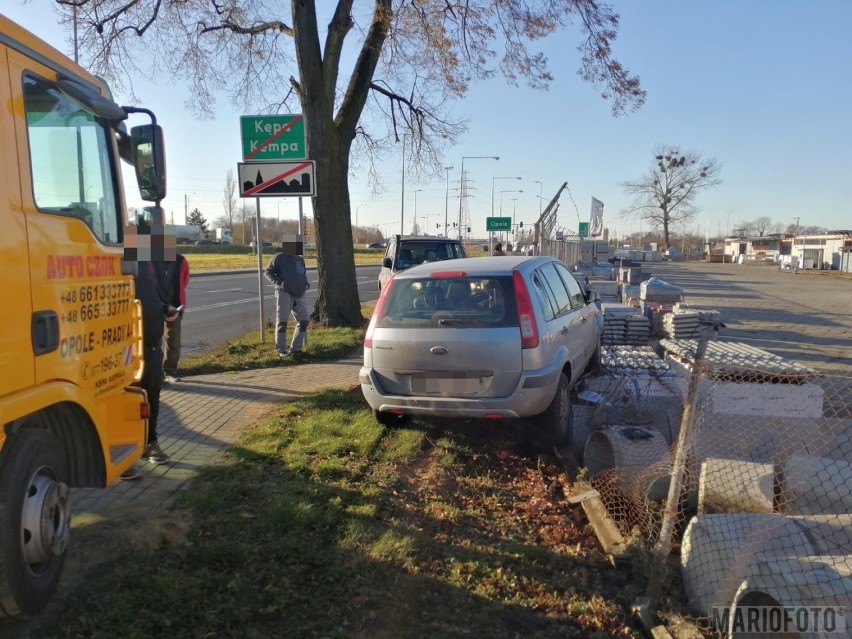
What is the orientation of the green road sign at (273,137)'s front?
toward the camera

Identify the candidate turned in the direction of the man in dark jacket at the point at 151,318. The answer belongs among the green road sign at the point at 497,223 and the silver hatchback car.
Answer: the green road sign

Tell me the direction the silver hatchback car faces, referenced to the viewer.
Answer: facing away from the viewer and to the right of the viewer

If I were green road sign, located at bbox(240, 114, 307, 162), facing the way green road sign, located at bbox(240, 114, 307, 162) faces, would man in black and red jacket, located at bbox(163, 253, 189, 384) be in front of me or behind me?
in front

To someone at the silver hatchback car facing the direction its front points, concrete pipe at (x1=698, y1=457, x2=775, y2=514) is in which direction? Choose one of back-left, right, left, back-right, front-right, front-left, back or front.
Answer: right

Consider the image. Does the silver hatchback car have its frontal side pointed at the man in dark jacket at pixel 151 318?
no

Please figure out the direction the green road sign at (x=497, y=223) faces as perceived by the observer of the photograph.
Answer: facing the viewer

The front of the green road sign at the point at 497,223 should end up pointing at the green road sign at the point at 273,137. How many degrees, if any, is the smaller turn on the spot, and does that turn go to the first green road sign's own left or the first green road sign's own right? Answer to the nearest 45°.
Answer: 0° — it already faces it

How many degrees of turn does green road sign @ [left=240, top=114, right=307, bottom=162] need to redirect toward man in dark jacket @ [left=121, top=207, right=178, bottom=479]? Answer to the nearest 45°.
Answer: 0° — it already faces them

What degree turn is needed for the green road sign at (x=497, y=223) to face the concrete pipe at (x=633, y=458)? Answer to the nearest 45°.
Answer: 0° — it already faces it

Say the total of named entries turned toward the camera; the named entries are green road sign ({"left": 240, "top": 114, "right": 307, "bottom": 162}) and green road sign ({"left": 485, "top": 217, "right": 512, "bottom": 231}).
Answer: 2

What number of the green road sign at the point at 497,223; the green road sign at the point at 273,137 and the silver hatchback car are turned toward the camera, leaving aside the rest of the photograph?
2

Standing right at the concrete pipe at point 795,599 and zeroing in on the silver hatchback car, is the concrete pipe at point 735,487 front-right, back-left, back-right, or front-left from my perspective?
front-right

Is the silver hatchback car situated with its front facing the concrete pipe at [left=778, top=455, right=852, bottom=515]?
no

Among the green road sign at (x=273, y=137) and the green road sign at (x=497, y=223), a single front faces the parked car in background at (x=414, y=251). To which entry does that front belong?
the green road sign at (x=497, y=223)

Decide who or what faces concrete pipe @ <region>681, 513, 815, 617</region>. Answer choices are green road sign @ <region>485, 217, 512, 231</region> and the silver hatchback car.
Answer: the green road sign

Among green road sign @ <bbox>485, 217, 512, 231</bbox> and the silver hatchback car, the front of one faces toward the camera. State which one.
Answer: the green road sign

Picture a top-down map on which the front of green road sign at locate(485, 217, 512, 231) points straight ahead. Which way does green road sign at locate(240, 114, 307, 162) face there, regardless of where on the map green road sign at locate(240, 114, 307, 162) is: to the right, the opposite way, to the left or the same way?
the same way

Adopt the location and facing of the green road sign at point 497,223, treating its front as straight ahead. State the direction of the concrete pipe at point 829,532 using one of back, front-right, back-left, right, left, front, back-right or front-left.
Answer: front

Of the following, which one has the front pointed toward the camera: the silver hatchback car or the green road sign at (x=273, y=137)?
the green road sign
